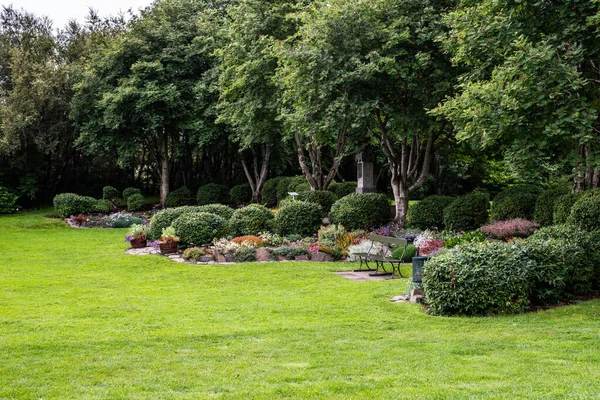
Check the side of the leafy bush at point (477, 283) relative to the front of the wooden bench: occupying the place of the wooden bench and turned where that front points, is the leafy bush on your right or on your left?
on your left

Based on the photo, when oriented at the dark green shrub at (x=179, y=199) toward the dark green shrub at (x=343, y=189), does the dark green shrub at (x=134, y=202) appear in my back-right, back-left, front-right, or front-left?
back-right

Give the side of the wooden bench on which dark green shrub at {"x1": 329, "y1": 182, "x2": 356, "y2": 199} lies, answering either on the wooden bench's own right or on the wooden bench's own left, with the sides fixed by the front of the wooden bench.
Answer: on the wooden bench's own right

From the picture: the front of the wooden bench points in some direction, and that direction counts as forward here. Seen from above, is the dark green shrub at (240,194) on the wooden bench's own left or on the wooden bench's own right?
on the wooden bench's own right

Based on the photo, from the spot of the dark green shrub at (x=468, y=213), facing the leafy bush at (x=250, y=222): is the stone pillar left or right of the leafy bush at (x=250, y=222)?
right

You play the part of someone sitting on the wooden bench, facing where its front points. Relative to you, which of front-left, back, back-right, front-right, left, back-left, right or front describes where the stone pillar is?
back-right

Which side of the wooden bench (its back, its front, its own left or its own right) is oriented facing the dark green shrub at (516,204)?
back

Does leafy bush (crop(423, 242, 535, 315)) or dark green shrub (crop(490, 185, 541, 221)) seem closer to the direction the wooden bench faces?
the leafy bush

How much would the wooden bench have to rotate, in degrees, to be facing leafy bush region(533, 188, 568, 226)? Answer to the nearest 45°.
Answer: approximately 180°

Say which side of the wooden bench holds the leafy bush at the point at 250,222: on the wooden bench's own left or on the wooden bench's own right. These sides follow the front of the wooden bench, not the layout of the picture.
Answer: on the wooden bench's own right

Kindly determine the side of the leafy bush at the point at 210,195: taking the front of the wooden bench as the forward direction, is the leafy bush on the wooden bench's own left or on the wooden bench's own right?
on the wooden bench's own right

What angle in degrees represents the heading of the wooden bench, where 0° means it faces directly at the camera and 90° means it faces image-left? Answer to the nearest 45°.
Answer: approximately 45°
